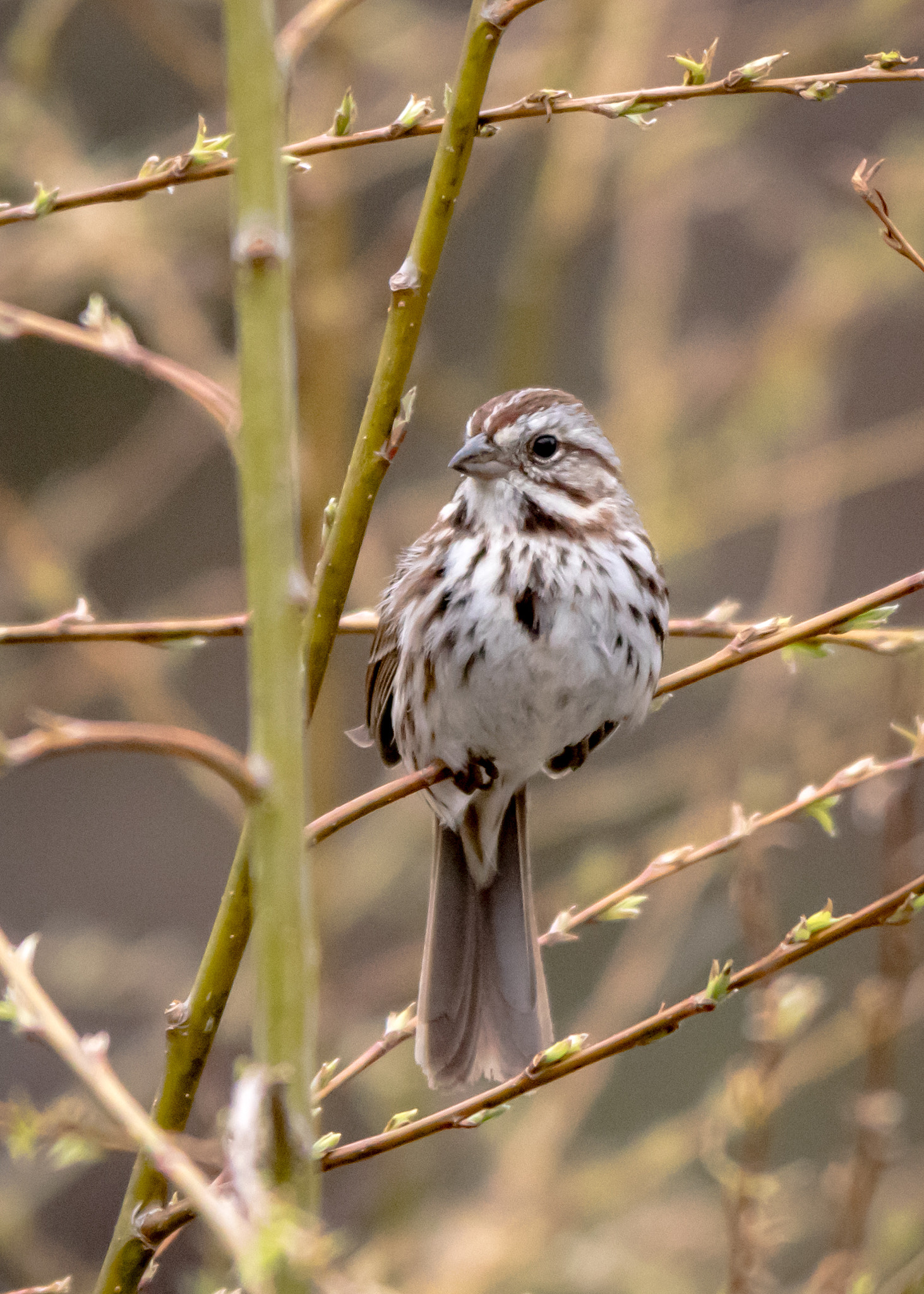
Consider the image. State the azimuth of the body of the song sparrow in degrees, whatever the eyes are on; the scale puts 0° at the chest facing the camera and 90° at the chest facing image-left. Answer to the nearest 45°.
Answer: approximately 0°
